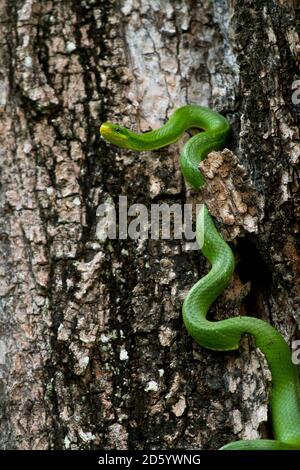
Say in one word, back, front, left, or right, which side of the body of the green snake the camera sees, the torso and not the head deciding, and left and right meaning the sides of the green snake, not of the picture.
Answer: left
